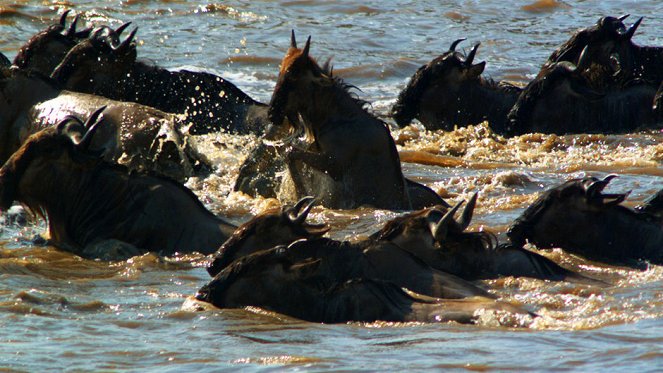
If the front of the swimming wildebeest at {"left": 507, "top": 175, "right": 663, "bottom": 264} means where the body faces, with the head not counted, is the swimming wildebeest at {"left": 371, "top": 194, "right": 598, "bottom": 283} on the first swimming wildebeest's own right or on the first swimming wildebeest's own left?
on the first swimming wildebeest's own left

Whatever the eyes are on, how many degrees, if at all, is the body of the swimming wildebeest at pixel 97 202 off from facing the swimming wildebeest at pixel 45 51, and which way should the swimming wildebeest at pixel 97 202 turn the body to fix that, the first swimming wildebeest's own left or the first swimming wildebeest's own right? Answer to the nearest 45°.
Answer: approximately 90° to the first swimming wildebeest's own right

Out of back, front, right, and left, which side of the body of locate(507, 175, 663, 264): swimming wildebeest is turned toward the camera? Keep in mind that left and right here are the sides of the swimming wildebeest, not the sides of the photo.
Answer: left

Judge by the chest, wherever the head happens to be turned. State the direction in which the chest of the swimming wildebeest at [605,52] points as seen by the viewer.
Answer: to the viewer's left

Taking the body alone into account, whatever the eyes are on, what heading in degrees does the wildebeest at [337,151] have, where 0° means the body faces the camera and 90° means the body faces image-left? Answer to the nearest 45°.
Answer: approximately 90°

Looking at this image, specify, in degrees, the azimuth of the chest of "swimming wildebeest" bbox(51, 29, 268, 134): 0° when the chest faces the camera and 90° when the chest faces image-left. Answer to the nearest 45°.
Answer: approximately 90°

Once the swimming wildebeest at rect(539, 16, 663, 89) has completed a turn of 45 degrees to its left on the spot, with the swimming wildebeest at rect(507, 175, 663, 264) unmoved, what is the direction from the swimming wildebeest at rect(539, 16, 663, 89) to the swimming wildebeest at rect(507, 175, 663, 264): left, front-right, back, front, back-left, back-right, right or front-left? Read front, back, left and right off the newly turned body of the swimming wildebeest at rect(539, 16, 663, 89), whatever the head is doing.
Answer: front-left

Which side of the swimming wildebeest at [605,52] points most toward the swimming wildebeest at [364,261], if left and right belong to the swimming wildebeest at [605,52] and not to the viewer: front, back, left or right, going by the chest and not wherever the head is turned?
left

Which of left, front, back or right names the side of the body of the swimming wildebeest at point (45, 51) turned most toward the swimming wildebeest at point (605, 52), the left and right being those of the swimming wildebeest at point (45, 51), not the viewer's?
back

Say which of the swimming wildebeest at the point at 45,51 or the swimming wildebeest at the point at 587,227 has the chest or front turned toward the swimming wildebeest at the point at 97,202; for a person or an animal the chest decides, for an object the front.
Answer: the swimming wildebeest at the point at 587,227

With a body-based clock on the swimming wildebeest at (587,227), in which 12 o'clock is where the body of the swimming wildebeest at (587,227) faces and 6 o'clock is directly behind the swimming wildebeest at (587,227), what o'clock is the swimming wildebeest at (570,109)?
the swimming wildebeest at (570,109) is roughly at 3 o'clock from the swimming wildebeest at (587,227).

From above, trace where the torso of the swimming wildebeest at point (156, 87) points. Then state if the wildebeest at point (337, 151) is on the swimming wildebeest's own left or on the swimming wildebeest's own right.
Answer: on the swimming wildebeest's own left

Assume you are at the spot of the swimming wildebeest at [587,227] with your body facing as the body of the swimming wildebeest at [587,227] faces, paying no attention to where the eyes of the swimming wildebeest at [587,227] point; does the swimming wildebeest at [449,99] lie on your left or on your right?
on your right

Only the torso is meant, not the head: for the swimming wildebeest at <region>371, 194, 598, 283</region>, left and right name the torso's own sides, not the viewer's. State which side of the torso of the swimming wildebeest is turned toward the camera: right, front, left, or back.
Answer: left

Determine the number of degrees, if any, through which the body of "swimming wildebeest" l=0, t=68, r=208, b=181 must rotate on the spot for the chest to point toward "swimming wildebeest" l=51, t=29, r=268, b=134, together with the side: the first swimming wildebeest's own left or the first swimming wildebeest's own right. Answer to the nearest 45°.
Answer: approximately 90° to the first swimming wildebeest's own right

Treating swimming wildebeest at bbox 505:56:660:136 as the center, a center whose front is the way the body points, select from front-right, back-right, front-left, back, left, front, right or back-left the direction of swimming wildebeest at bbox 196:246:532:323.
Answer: left

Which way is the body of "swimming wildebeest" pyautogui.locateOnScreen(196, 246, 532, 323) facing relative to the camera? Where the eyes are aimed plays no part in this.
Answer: to the viewer's left

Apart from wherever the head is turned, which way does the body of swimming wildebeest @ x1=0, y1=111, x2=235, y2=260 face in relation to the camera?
to the viewer's left

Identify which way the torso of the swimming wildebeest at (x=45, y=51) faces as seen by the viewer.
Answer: to the viewer's left
